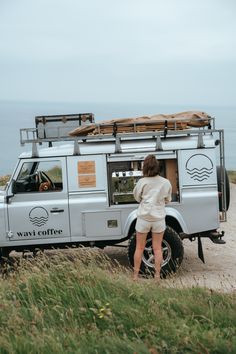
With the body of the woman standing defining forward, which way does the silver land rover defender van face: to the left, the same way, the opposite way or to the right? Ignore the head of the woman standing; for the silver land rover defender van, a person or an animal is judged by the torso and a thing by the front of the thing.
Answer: to the left

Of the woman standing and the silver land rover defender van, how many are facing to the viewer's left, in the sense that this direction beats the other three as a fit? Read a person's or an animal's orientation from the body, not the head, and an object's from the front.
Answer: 1

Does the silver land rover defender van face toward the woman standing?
no

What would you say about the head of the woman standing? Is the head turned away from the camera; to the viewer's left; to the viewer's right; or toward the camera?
away from the camera

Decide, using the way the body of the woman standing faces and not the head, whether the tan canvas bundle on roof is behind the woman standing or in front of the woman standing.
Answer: in front

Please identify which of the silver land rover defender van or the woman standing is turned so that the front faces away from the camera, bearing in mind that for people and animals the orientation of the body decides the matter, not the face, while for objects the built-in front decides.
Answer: the woman standing

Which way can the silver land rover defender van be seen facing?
to the viewer's left

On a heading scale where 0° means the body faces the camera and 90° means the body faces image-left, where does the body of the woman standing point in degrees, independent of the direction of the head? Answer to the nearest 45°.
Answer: approximately 180°
